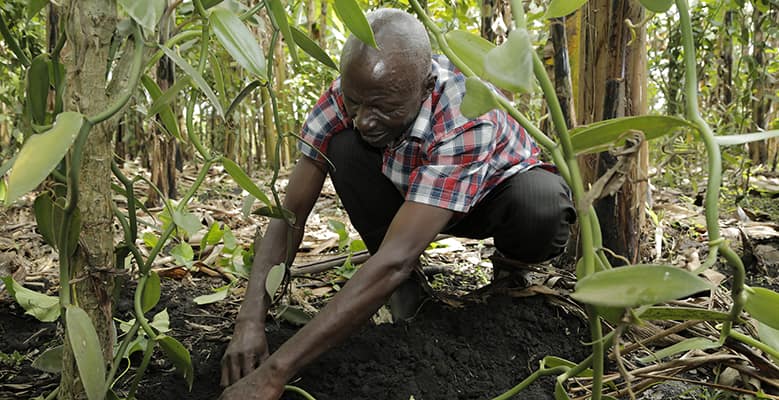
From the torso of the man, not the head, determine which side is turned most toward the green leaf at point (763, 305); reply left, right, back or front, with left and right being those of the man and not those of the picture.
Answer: left

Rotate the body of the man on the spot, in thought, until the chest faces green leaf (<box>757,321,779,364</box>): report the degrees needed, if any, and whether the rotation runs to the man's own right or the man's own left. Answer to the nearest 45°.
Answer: approximately 90° to the man's own left

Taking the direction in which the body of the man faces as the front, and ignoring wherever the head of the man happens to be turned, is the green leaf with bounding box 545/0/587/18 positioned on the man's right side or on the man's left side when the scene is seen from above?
on the man's left side

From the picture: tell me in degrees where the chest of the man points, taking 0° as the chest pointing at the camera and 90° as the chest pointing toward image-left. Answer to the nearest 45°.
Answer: approximately 45°

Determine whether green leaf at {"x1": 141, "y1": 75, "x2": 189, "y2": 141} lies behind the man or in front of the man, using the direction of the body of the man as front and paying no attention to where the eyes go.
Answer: in front

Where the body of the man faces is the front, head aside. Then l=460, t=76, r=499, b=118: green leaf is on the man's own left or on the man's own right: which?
on the man's own left

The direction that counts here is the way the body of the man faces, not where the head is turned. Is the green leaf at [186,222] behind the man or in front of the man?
in front

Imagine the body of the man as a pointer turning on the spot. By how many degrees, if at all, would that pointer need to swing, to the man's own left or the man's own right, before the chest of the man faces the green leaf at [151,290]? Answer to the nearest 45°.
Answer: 0° — they already face it

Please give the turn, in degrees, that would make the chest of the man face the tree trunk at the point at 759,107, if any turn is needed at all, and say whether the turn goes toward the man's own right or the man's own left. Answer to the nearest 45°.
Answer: approximately 180°

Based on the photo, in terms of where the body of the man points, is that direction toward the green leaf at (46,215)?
yes
